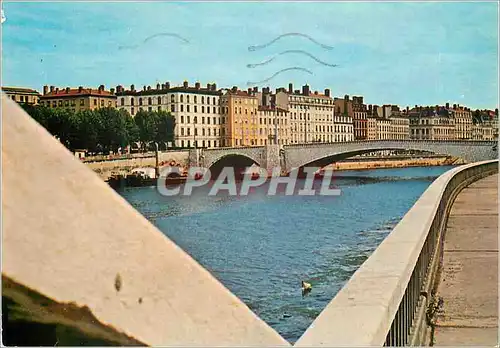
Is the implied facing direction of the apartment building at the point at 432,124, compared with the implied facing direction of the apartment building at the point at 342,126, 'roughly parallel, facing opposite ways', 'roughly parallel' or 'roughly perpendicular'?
roughly parallel

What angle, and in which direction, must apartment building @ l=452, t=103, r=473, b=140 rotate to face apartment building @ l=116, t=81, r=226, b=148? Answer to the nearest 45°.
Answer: approximately 45° to its right

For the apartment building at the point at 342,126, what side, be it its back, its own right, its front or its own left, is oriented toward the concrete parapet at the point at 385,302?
front

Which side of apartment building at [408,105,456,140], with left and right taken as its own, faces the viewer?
front

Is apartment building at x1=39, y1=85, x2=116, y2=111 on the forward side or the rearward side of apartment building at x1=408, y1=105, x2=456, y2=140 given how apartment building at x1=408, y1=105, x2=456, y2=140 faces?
on the forward side

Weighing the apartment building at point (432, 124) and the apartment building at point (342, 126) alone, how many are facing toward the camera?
2

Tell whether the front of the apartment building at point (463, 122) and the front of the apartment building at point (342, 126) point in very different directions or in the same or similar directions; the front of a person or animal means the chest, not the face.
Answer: same or similar directions

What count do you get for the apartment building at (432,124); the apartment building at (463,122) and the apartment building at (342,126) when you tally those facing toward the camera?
3

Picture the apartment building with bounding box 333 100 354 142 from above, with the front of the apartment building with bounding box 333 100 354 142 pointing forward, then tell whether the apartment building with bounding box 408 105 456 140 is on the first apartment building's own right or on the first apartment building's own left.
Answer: on the first apartment building's own left

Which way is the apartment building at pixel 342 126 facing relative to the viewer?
toward the camera
